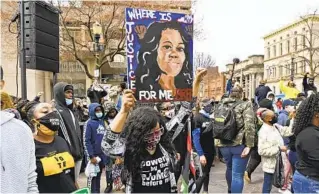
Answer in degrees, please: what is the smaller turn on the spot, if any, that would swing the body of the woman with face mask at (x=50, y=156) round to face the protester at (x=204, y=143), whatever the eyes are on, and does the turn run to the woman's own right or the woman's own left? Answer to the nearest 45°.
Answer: approximately 90° to the woman's own left

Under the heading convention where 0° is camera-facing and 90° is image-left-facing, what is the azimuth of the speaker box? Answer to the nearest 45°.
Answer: approximately 315°

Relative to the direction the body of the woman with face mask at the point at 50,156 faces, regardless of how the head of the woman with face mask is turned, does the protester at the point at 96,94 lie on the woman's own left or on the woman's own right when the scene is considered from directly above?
on the woman's own left

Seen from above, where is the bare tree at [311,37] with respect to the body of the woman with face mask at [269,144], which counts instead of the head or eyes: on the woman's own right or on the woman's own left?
on the woman's own left

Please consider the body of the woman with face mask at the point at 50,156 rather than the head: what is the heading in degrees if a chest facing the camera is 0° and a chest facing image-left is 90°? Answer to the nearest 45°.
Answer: approximately 315°

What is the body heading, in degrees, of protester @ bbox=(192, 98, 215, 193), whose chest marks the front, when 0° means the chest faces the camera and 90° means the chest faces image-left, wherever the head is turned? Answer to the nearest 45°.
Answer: approximately 315°

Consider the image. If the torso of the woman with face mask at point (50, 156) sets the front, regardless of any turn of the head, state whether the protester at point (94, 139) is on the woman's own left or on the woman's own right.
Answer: on the woman's own left
